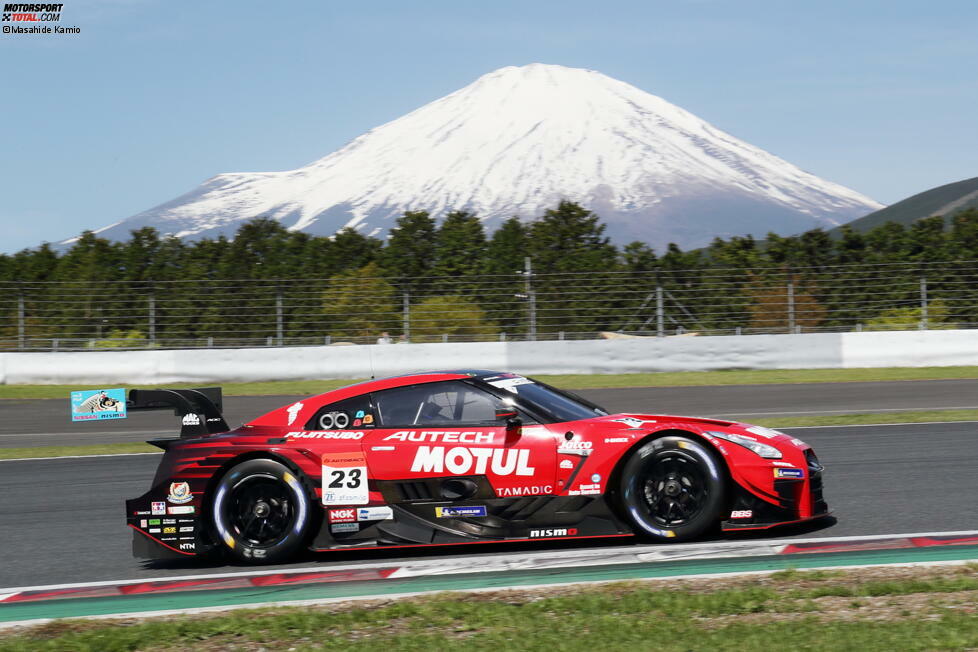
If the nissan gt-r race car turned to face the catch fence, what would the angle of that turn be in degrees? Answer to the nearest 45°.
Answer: approximately 90° to its left

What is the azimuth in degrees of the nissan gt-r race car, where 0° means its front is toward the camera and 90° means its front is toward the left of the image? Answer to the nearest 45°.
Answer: approximately 270°

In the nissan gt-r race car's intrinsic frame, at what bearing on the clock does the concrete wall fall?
The concrete wall is roughly at 9 o'clock from the nissan gt-r race car.
